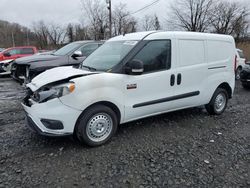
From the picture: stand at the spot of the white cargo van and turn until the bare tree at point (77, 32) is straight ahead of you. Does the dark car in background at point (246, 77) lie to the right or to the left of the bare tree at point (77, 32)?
right

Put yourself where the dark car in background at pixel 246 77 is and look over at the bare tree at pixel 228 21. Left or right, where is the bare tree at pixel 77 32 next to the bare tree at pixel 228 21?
left

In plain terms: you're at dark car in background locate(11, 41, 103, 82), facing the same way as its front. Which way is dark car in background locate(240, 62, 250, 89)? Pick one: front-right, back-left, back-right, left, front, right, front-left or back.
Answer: back-left

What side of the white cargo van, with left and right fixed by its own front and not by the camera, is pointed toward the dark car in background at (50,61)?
right

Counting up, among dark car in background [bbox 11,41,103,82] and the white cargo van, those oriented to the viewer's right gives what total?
0

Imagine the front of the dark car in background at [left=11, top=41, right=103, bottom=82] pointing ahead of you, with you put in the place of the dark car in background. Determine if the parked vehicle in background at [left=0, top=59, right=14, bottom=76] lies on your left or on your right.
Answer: on your right

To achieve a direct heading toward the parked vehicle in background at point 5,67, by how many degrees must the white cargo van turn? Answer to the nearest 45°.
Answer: approximately 90° to its right

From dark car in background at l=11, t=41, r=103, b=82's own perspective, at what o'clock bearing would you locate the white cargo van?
The white cargo van is roughly at 10 o'clock from the dark car in background.

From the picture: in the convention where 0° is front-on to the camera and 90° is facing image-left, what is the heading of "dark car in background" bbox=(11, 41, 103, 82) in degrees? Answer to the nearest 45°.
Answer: approximately 45°

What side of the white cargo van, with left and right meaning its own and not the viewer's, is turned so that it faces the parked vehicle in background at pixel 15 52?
right

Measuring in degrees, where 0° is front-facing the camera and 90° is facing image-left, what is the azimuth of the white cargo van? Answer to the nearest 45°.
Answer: approximately 45°

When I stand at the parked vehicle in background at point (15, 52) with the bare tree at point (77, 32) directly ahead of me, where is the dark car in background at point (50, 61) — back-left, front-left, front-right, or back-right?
back-right
